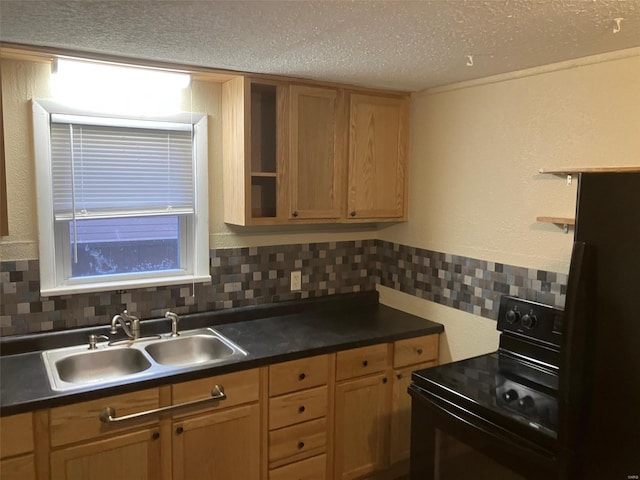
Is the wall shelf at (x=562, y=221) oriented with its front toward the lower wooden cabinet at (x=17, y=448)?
yes

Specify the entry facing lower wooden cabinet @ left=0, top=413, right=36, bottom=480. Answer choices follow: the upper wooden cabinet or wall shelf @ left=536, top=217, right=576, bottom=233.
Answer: the wall shelf

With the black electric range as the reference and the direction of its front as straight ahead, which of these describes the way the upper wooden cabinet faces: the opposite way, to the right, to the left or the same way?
to the left

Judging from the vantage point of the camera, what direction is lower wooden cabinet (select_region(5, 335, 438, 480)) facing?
facing the viewer and to the right of the viewer

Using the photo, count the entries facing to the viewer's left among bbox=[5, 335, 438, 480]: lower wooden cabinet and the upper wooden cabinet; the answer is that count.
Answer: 0

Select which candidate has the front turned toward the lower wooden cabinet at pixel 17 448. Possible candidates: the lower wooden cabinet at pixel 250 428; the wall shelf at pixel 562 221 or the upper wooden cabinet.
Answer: the wall shelf

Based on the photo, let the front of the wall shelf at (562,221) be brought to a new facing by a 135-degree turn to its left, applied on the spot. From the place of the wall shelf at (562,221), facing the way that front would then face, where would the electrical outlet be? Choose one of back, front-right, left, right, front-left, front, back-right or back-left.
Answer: back

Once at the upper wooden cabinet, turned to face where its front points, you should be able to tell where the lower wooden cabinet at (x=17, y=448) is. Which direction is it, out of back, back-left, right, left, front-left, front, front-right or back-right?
right

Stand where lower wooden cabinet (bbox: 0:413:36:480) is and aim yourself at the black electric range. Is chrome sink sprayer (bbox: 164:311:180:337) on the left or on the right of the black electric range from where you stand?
left

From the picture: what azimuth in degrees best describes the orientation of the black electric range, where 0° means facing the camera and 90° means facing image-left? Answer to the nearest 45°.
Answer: approximately 45°

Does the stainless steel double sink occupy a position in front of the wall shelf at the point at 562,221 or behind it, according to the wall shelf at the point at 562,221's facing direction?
in front
